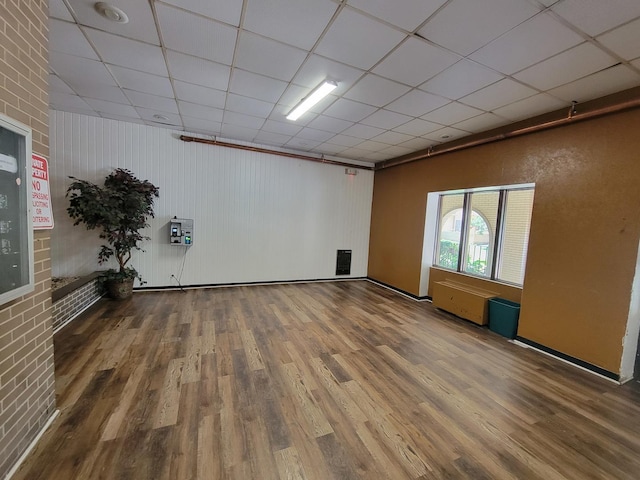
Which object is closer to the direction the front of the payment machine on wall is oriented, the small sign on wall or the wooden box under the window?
the small sign on wall

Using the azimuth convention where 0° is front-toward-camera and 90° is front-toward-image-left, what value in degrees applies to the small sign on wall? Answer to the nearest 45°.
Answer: approximately 315°

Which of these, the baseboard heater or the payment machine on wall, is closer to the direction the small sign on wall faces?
the baseboard heater

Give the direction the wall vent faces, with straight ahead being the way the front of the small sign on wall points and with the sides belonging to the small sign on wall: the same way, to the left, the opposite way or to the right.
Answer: to the right

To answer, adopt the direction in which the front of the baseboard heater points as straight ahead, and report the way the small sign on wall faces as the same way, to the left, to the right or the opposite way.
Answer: the opposite way

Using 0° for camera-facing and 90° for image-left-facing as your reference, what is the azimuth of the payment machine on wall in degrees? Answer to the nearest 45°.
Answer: approximately 0°

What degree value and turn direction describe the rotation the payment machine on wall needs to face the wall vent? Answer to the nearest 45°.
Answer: approximately 90° to its left

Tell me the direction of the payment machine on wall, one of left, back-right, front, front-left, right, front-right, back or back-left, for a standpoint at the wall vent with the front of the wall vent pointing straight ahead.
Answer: front-right

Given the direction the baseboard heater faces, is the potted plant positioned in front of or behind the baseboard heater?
in front

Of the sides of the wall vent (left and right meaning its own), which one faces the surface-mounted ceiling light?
front

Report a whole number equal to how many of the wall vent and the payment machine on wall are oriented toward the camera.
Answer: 2

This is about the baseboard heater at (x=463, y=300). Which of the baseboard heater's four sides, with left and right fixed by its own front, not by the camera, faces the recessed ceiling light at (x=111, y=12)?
front

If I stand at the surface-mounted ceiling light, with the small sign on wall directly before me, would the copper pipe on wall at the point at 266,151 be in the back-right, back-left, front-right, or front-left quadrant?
back-right

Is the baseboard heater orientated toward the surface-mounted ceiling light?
yes

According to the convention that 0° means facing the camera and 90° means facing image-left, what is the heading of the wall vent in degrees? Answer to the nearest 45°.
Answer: approximately 0°
